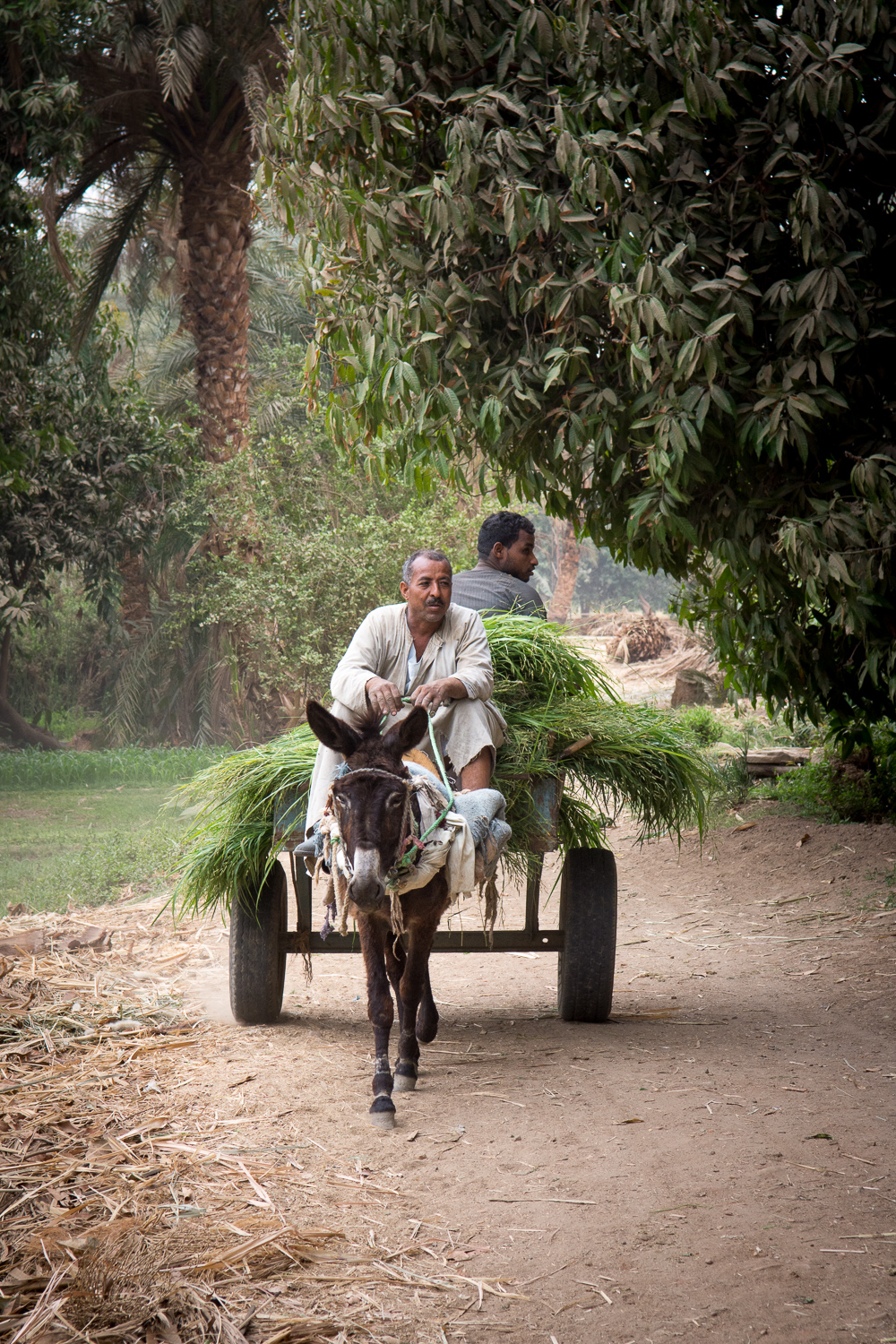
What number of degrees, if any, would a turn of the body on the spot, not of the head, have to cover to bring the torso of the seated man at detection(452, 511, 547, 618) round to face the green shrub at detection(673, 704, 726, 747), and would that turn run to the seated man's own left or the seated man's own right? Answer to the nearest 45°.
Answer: approximately 45° to the seated man's own left

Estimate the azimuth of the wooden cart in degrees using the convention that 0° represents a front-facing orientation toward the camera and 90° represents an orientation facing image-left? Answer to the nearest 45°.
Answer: approximately 0°

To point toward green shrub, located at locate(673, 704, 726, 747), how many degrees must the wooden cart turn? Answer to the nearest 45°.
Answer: approximately 180°

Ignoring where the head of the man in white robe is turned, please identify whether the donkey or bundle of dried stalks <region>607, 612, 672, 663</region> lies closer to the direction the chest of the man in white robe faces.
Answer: the donkey

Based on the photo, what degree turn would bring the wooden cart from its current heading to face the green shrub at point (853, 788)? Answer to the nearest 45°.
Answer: approximately 135° to its left

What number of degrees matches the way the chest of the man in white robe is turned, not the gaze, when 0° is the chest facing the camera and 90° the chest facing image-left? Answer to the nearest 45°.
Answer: approximately 0°

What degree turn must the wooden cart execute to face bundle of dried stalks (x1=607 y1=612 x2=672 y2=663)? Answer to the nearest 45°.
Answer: approximately 180°

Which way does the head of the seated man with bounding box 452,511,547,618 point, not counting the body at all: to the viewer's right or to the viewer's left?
to the viewer's right

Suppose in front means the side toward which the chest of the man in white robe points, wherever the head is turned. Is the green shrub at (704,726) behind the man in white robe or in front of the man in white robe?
behind
